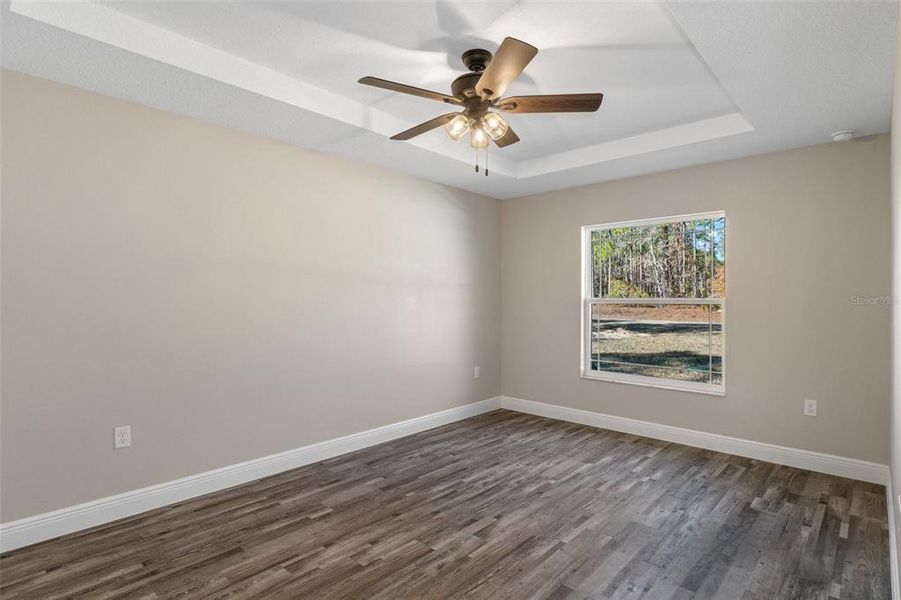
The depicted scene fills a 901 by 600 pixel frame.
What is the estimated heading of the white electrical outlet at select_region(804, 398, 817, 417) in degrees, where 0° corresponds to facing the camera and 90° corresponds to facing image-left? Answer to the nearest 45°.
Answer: approximately 0°

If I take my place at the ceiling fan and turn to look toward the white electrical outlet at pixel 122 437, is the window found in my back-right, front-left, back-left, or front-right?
back-right

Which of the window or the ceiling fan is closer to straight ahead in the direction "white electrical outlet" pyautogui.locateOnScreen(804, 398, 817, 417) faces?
the ceiling fan

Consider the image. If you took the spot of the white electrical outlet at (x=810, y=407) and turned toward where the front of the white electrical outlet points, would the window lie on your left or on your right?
on your right

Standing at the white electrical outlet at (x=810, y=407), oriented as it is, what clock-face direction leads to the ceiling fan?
The ceiling fan is roughly at 1 o'clock from the white electrical outlet.
